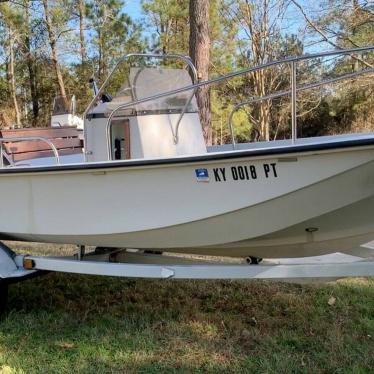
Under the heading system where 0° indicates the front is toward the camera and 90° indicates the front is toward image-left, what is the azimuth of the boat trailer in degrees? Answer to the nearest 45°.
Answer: approximately 270°
